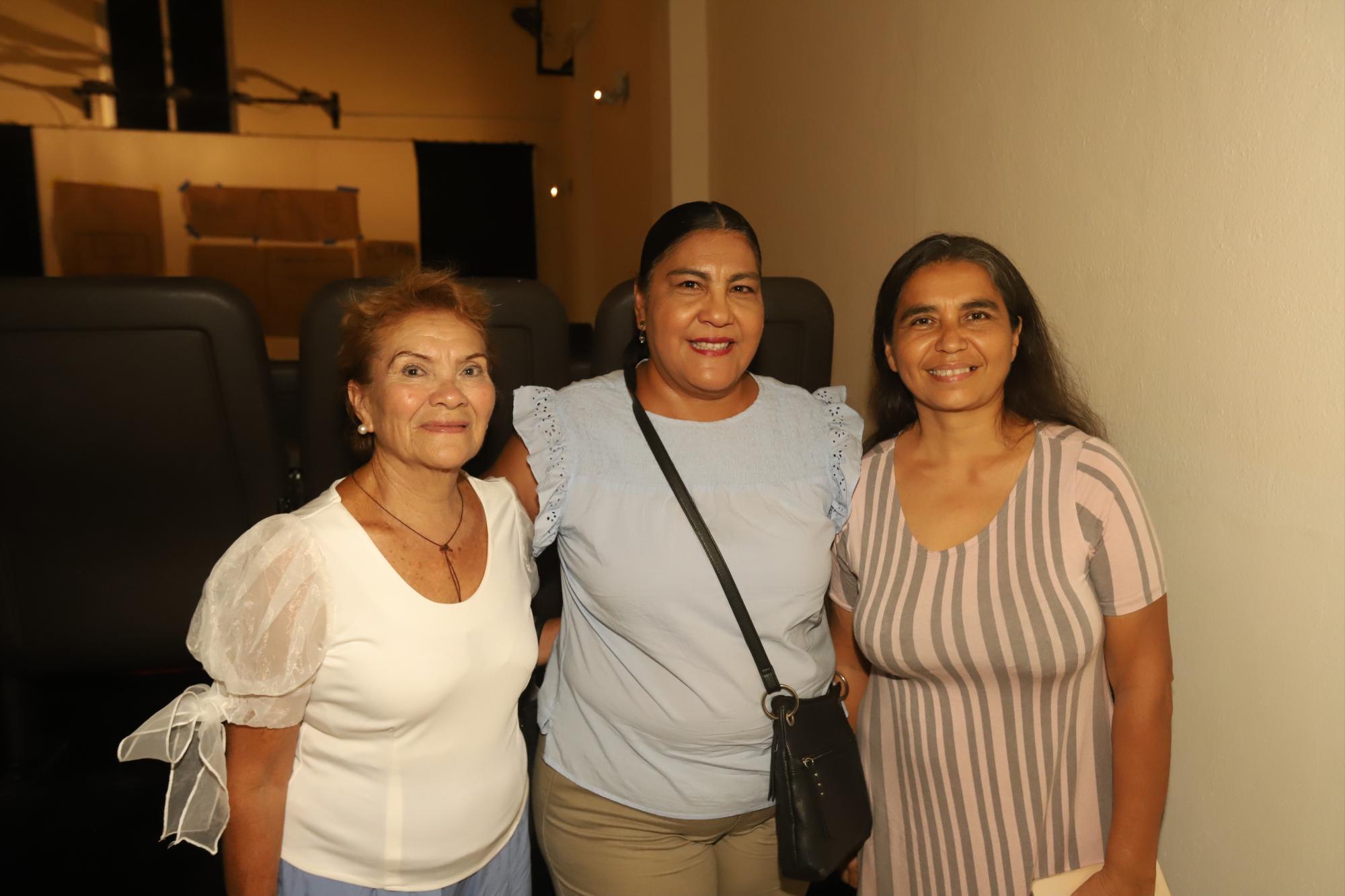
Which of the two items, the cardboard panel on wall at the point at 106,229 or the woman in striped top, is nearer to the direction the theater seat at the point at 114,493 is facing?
the cardboard panel on wall

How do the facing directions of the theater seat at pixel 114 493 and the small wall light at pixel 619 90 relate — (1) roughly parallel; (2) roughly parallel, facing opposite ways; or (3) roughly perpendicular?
roughly perpendicular

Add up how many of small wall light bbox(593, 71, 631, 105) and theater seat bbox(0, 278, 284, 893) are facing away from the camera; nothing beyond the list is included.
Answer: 1

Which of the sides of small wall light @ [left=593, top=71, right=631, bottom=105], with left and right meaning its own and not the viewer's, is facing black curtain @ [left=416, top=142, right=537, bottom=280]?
right

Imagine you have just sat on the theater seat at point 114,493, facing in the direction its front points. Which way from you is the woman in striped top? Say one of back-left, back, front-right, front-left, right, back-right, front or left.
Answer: back-right

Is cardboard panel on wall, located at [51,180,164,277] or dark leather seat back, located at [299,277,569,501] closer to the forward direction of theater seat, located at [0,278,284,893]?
the cardboard panel on wall

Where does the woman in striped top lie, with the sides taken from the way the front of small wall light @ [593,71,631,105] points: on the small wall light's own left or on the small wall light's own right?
on the small wall light's own left

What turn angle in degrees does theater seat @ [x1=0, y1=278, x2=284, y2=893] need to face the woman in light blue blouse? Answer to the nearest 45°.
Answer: approximately 135° to its right

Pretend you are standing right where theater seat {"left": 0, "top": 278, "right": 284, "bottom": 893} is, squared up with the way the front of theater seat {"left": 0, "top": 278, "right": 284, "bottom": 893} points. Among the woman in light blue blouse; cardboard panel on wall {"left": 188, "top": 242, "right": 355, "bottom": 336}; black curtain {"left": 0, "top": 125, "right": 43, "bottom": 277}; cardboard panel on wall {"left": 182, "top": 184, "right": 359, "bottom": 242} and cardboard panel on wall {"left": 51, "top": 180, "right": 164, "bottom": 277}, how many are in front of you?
4

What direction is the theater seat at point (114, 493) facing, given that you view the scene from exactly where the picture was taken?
facing away from the viewer
